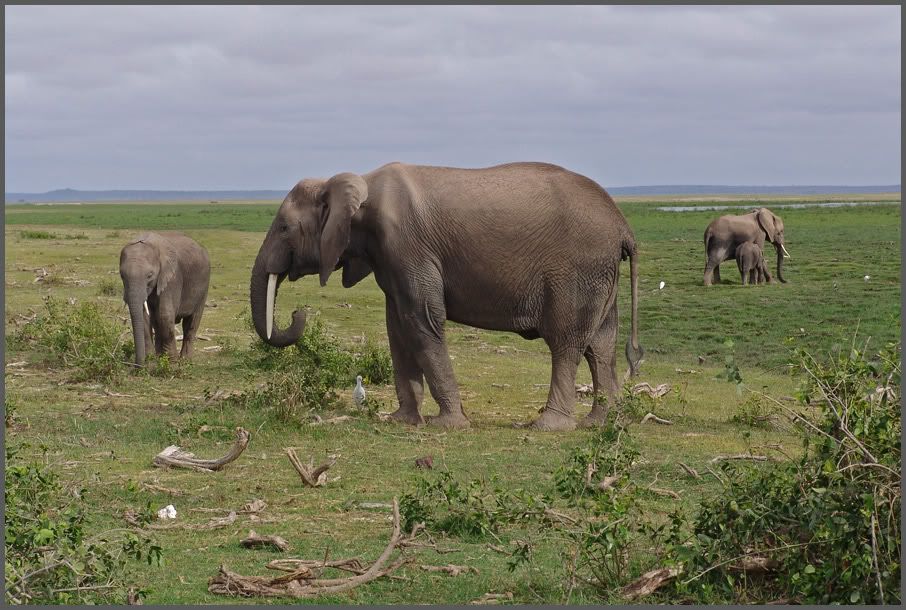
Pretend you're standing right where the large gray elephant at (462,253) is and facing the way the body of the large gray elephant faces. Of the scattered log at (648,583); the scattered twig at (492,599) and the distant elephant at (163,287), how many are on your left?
2

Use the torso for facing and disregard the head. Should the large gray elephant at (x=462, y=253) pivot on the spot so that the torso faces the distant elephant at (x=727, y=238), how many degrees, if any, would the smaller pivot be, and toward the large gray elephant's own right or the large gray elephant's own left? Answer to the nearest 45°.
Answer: approximately 90° to the large gray elephant's own right

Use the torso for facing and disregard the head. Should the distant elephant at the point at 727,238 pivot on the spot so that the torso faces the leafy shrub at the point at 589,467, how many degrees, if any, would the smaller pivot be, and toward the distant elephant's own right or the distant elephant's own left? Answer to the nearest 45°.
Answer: approximately 90° to the distant elephant's own right

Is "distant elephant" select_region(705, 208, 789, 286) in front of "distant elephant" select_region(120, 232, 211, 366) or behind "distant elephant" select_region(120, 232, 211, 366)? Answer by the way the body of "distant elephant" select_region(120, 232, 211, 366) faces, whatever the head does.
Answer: behind

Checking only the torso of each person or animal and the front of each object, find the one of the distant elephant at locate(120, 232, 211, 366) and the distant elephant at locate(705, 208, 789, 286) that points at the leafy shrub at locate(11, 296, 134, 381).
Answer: the distant elephant at locate(120, 232, 211, 366)

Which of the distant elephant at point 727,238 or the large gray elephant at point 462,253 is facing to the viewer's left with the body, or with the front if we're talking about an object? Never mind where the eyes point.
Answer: the large gray elephant

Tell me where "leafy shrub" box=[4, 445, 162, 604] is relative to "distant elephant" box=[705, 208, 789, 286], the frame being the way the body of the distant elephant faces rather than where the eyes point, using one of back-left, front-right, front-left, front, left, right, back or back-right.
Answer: right

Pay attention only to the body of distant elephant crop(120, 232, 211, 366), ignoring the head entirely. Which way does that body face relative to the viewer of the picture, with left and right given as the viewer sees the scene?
facing the viewer and to the left of the viewer

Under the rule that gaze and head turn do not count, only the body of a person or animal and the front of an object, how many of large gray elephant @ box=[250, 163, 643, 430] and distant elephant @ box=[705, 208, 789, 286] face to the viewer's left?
1

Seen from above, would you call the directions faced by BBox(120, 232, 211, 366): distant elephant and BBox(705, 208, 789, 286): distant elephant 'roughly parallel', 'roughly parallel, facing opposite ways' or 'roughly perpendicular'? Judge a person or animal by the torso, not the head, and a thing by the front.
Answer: roughly perpendicular

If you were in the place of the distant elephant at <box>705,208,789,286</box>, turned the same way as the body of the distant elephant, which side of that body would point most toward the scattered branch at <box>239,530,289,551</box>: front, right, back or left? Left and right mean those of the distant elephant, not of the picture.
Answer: right

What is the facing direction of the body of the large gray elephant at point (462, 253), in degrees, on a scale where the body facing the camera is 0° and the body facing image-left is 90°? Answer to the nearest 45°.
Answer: approximately 90°

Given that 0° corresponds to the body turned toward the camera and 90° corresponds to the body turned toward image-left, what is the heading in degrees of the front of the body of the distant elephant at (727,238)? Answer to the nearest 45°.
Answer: approximately 270°

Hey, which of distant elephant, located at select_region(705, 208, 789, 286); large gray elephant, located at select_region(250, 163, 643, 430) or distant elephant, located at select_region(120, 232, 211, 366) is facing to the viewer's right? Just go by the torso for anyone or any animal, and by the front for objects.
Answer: distant elephant, located at select_region(705, 208, 789, 286)
